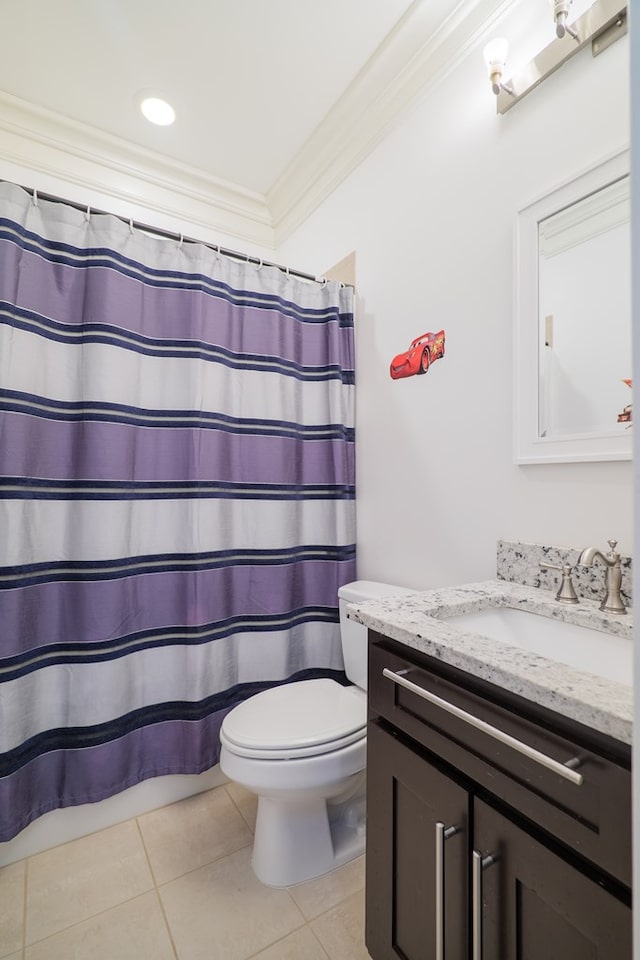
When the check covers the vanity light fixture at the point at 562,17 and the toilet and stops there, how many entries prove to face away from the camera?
0

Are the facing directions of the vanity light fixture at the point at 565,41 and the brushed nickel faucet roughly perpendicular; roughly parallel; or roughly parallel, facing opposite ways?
roughly parallel

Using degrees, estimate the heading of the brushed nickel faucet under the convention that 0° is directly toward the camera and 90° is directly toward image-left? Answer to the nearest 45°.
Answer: approximately 45°

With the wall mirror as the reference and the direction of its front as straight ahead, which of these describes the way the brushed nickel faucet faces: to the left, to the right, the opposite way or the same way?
the same way

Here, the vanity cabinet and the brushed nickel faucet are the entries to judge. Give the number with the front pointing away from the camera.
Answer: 0

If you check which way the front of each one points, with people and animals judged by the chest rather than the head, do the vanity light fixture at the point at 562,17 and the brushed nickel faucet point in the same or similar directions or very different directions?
same or similar directions

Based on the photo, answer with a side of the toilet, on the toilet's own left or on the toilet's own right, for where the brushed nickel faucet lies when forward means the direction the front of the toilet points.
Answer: on the toilet's own left

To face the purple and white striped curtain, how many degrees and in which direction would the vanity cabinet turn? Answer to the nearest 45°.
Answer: approximately 45° to its right

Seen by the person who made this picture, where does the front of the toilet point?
facing the viewer and to the left of the viewer

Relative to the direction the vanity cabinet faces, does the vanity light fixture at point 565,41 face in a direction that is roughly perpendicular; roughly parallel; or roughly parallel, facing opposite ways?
roughly parallel

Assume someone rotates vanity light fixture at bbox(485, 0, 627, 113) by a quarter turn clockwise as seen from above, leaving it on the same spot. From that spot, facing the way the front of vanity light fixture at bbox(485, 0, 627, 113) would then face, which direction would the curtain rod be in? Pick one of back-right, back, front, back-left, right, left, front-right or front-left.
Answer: front-left

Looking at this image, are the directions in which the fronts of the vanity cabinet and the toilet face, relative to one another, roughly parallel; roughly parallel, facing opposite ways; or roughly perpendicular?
roughly parallel
